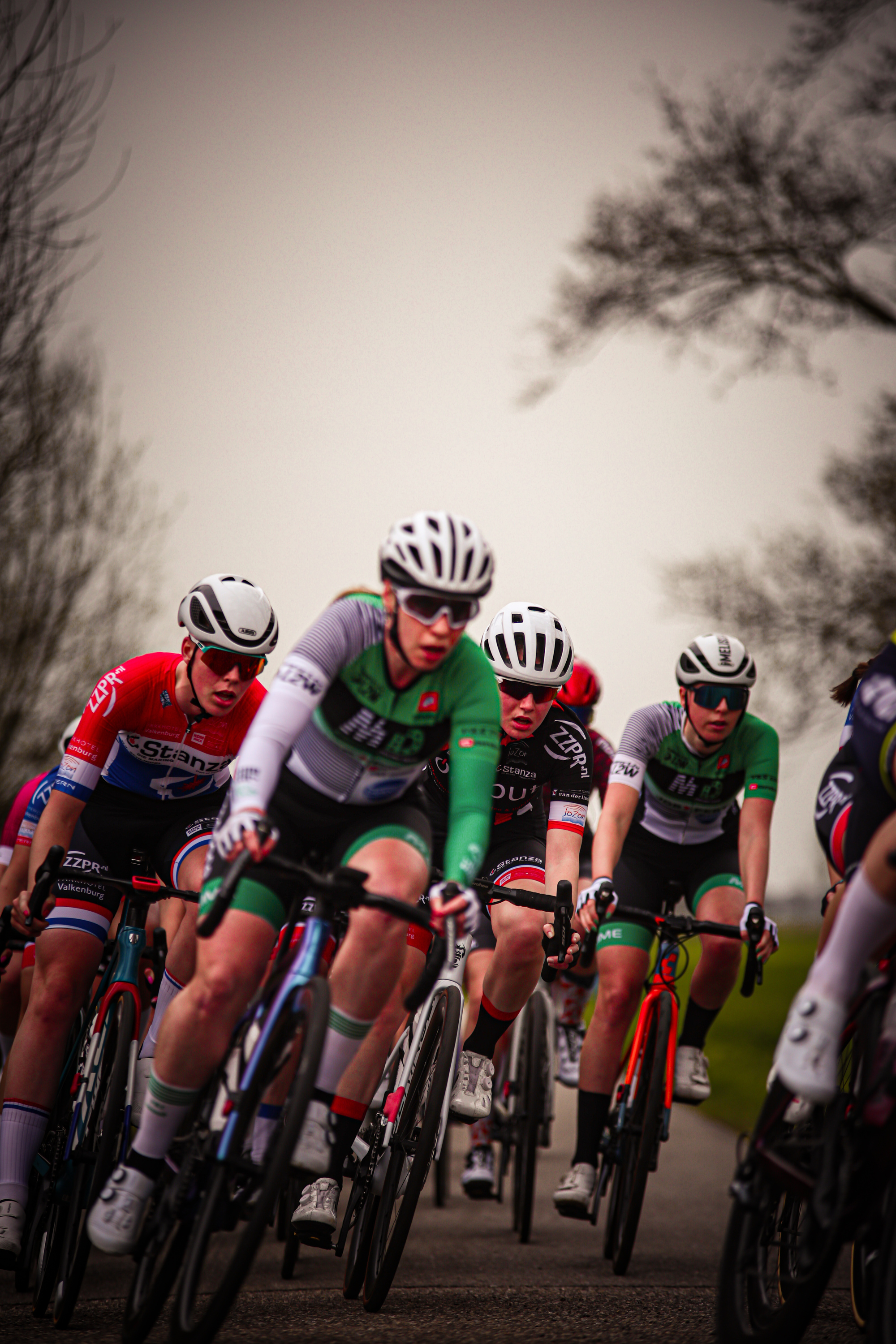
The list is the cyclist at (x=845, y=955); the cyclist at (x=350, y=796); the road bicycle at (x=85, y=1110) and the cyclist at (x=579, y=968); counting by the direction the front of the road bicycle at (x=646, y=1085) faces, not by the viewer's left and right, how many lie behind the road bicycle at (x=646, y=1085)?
1

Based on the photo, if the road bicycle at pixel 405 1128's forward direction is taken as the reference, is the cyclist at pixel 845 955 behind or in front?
in front

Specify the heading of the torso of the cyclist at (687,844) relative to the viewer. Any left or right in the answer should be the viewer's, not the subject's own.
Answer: facing the viewer

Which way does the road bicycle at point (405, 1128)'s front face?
toward the camera

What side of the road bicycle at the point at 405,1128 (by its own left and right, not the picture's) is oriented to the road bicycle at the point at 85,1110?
right

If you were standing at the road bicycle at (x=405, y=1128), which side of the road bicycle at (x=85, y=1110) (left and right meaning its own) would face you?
left

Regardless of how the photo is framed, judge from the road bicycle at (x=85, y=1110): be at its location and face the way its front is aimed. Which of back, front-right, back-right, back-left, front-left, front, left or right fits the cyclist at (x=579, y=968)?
back-left

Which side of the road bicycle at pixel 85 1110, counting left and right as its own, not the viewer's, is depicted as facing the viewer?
front

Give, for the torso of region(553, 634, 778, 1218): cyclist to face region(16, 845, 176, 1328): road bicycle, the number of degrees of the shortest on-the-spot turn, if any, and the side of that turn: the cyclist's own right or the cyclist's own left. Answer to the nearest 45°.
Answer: approximately 45° to the cyclist's own right

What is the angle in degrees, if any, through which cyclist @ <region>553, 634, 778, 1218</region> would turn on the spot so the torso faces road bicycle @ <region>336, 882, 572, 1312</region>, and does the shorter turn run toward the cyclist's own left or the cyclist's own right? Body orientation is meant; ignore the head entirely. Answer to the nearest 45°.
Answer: approximately 45° to the cyclist's own right

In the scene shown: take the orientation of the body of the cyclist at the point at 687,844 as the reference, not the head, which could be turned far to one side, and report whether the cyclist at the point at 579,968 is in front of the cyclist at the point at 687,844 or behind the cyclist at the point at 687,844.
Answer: behind

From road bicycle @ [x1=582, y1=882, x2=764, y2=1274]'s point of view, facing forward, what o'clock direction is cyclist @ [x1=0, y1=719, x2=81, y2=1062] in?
The cyclist is roughly at 3 o'clock from the road bicycle.
